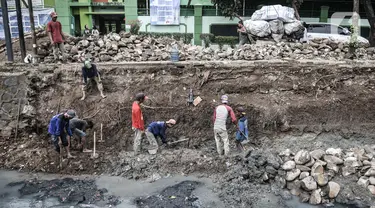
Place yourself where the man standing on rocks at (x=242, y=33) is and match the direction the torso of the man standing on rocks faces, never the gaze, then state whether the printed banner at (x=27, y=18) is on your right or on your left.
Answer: on your right

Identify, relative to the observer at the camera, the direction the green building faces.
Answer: facing the viewer

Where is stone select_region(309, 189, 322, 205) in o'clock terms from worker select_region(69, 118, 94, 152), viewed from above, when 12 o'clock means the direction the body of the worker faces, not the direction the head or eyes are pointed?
The stone is roughly at 1 o'clock from the worker.

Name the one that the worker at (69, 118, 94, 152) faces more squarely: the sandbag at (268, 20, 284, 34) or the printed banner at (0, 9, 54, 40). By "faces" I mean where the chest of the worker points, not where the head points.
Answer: the sandbag

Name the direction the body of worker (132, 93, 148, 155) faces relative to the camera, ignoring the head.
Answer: to the viewer's right

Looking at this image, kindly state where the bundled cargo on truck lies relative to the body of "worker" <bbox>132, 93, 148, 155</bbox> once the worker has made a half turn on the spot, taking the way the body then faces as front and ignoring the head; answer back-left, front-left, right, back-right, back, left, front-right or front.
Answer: back-right

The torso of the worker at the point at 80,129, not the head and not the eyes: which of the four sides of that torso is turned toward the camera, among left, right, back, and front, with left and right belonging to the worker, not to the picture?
right

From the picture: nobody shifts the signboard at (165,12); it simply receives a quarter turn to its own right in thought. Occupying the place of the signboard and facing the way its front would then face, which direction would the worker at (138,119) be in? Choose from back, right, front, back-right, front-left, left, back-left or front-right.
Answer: left

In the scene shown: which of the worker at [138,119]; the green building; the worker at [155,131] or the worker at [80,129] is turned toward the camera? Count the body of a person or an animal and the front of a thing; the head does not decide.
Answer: the green building
